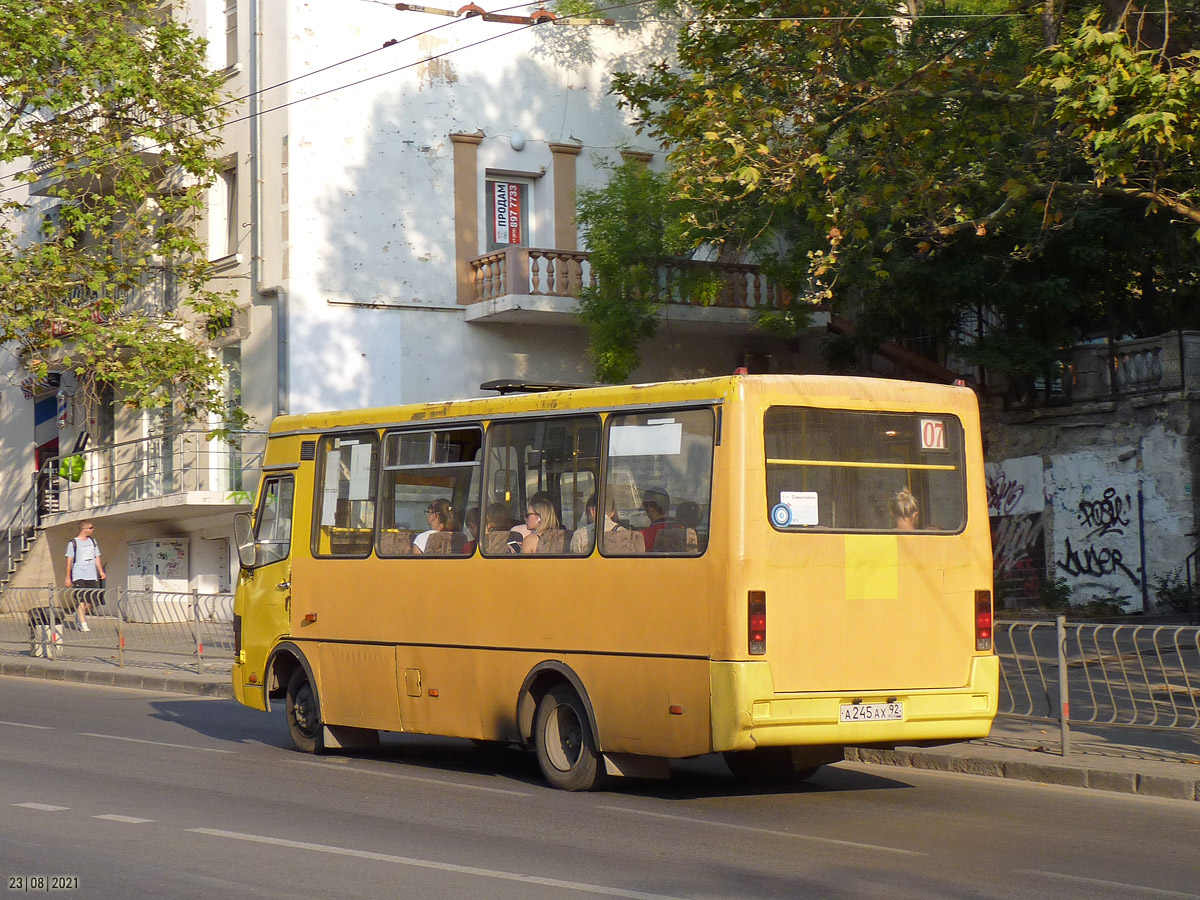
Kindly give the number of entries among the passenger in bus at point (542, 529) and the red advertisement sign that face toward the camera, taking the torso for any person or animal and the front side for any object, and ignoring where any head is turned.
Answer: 1

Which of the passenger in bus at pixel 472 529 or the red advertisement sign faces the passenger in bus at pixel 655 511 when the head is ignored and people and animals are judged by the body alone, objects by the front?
the red advertisement sign

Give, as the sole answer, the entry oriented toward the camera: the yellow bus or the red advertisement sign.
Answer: the red advertisement sign

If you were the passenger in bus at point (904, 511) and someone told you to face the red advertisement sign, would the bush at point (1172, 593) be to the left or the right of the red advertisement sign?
right

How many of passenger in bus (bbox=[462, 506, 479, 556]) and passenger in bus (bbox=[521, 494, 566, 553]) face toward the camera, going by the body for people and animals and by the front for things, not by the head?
0

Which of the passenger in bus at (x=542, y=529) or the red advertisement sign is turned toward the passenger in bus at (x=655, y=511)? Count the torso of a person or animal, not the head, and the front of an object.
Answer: the red advertisement sign

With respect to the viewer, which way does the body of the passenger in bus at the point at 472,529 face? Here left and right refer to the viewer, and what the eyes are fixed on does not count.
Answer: facing away from the viewer and to the left of the viewer

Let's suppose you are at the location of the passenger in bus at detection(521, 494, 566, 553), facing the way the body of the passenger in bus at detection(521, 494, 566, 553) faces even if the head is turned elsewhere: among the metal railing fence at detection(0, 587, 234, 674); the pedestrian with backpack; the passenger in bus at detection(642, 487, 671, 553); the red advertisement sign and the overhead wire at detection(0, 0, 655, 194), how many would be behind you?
1

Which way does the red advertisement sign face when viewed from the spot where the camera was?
facing the viewer

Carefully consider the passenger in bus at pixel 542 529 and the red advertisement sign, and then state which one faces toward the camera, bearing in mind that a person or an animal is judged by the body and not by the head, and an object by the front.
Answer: the red advertisement sign

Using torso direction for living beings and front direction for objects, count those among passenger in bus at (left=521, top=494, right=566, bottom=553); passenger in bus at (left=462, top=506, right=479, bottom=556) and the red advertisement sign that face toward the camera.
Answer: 1

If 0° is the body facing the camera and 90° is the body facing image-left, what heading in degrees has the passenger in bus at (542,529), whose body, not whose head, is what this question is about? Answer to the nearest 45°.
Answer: approximately 135°

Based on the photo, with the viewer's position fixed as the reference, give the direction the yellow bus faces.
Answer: facing away from the viewer and to the left of the viewer

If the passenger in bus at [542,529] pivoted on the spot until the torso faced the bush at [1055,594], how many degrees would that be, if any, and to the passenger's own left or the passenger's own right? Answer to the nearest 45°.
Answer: approximately 90° to the passenger's own right

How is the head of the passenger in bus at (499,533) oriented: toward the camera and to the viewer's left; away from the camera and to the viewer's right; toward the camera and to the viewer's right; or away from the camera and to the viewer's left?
away from the camera and to the viewer's left

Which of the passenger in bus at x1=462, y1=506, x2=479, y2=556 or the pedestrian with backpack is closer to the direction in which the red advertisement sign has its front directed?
the passenger in bus

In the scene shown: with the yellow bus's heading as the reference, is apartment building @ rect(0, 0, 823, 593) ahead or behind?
ahead

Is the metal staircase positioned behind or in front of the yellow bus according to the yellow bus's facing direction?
in front
